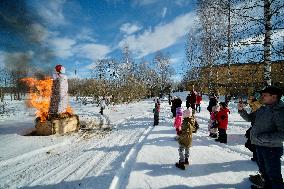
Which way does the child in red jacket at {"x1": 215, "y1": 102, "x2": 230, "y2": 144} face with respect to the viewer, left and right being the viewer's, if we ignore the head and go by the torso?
facing to the left of the viewer

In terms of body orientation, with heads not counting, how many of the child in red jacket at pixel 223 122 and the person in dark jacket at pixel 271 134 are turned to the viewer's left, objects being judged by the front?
2

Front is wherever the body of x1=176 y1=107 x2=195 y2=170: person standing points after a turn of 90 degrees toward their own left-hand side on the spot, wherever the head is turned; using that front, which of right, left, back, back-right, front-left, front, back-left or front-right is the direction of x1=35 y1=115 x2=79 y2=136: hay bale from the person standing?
right

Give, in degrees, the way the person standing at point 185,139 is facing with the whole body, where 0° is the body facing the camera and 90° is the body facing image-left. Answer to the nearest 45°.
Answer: approximately 135°

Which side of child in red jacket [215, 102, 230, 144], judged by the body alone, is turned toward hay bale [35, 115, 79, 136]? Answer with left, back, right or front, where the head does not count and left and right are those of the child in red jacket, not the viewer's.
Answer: front

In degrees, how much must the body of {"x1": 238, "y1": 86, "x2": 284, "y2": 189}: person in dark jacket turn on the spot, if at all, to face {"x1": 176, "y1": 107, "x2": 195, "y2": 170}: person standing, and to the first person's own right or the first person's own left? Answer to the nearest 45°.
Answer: approximately 45° to the first person's own right

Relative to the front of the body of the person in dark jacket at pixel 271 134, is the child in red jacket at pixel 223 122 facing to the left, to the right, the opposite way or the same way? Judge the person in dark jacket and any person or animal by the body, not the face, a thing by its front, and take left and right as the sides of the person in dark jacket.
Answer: the same way

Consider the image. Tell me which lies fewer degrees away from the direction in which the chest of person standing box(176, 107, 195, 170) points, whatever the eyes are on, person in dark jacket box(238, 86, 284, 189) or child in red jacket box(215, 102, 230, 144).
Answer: the child in red jacket

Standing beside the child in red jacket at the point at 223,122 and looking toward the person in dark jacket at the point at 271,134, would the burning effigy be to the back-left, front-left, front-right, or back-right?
back-right

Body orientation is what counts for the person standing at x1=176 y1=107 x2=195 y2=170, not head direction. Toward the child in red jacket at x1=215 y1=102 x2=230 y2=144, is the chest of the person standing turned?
no

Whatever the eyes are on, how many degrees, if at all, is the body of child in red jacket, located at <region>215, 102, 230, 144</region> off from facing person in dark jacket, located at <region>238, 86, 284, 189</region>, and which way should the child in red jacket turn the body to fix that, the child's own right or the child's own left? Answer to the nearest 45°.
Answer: approximately 90° to the child's own left

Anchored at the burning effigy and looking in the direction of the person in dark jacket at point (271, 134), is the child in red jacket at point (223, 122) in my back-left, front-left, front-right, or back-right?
front-left

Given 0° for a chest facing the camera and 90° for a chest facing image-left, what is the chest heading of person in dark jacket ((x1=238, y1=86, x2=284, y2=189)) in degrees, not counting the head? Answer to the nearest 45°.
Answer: approximately 90°

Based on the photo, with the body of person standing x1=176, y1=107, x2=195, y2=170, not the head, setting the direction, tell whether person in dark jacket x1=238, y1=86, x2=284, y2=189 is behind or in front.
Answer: behind
